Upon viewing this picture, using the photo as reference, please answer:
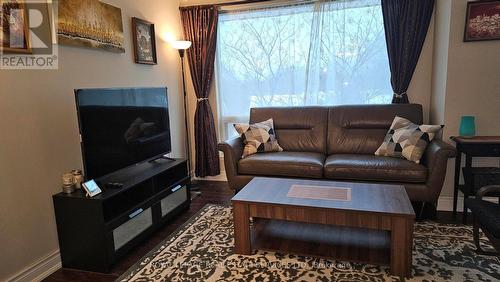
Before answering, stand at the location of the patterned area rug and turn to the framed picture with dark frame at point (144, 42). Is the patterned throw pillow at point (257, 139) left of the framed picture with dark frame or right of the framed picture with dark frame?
right

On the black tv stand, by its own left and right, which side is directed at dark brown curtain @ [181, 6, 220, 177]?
left

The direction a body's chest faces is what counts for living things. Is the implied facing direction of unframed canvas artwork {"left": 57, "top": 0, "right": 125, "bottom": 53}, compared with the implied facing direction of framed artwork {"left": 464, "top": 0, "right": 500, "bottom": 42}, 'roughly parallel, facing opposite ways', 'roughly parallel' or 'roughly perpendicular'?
roughly perpendicular

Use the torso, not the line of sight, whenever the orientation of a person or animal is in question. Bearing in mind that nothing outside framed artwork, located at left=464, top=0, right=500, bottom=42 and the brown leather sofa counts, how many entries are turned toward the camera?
2

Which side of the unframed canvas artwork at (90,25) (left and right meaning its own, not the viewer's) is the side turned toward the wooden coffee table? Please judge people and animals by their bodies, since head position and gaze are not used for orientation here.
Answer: front

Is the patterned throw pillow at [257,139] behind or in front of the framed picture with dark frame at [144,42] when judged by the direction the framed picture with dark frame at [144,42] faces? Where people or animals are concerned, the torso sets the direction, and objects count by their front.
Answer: in front

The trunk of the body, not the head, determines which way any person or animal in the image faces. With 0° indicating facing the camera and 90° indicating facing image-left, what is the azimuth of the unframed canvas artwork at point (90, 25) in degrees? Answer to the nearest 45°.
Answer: approximately 315°

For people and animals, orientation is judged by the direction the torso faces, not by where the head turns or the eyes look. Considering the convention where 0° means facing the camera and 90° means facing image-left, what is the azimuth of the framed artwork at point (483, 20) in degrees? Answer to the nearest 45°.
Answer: approximately 0°
